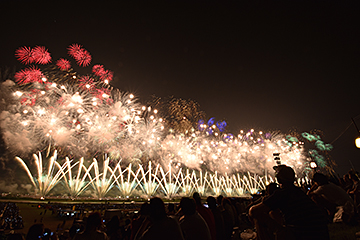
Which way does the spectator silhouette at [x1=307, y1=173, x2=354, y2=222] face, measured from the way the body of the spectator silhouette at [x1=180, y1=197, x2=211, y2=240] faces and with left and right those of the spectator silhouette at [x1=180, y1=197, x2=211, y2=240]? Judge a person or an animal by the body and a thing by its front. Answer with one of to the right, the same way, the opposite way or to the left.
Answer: the same way

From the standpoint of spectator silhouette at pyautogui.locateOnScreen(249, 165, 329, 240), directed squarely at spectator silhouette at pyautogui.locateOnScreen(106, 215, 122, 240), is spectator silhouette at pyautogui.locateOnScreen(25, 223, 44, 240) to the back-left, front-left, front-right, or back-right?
front-left

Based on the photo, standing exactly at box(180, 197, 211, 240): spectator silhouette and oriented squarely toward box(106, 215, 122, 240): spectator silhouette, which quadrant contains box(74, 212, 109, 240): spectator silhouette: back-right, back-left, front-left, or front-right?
front-left

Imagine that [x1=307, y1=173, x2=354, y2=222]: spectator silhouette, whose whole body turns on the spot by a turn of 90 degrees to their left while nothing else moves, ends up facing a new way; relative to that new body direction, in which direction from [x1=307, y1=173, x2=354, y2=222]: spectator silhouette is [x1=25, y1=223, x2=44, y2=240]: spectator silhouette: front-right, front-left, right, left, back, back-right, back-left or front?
front-right

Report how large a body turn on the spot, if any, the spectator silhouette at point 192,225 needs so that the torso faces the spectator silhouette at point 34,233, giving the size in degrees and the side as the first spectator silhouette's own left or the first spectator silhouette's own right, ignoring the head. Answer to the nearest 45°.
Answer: approximately 45° to the first spectator silhouette's own left

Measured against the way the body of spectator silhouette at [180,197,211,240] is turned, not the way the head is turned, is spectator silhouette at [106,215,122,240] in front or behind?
in front

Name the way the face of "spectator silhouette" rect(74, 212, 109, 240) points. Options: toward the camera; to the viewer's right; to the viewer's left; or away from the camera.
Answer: away from the camera

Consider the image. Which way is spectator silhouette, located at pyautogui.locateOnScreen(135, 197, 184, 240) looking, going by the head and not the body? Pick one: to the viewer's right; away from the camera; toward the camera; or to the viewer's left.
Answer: away from the camera

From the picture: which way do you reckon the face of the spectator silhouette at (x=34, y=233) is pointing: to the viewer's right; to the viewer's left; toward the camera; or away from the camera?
away from the camera

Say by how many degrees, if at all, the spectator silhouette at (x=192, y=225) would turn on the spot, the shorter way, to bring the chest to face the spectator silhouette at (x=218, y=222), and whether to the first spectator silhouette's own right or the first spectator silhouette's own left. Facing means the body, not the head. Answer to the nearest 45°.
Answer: approximately 45° to the first spectator silhouette's own right

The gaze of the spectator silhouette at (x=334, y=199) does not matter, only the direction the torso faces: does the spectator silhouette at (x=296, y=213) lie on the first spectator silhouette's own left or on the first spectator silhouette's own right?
on the first spectator silhouette's own left

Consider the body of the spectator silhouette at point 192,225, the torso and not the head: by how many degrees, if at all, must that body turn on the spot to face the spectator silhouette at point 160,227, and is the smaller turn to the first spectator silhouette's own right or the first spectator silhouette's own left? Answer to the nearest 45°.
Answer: approximately 90° to the first spectator silhouette's own left

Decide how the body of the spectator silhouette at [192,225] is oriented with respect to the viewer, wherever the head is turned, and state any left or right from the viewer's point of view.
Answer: facing away from the viewer and to the left of the viewer

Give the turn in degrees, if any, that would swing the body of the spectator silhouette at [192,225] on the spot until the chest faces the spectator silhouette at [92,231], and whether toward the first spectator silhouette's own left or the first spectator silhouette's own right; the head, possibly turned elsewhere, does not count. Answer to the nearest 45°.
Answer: approximately 45° to the first spectator silhouette's own left

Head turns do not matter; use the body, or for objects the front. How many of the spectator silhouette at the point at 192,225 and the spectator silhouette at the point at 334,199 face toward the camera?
0
